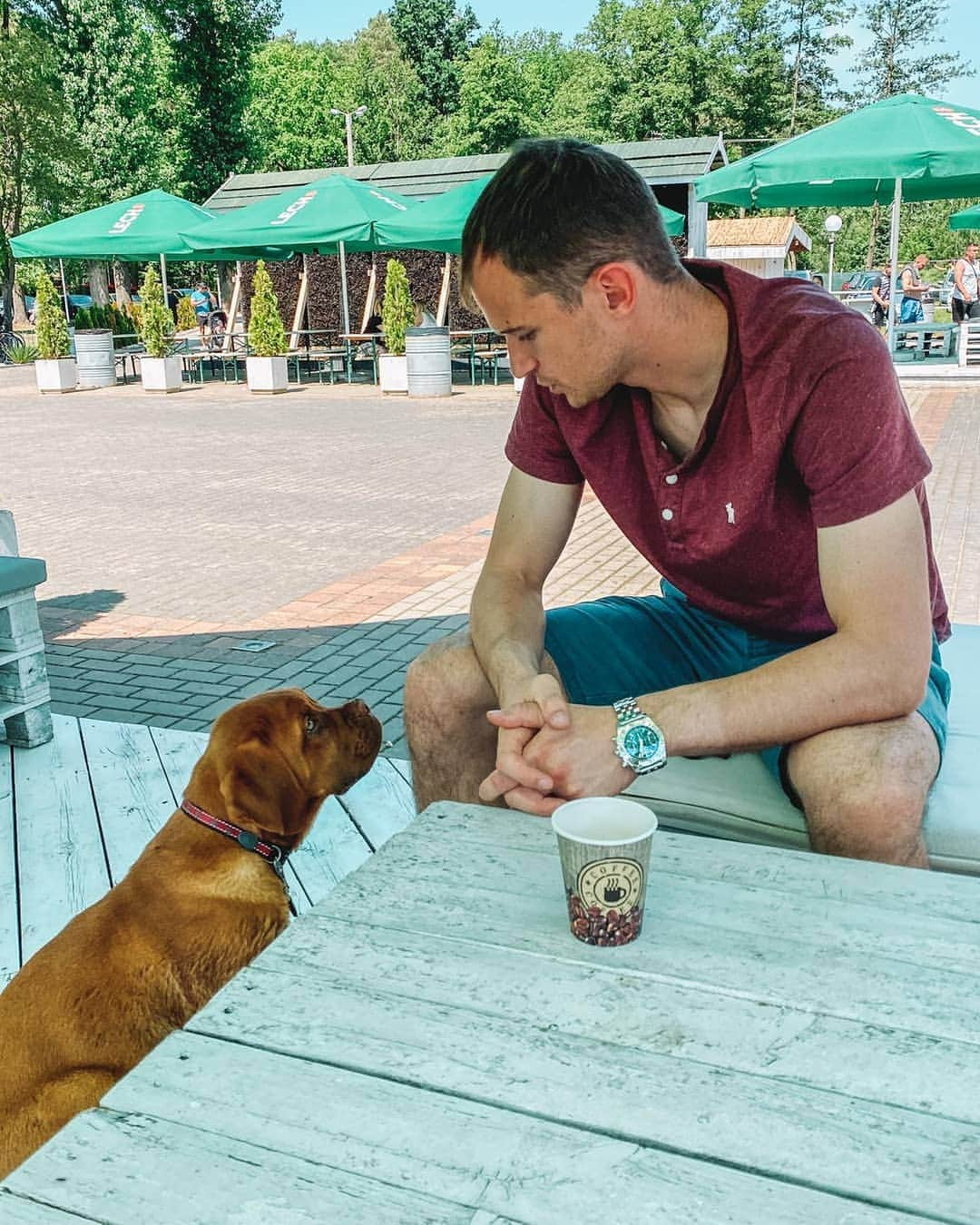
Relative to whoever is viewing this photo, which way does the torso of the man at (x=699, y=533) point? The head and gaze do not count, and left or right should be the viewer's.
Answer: facing the viewer and to the left of the viewer

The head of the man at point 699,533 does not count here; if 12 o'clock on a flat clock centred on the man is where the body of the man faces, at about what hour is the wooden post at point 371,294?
The wooden post is roughly at 4 o'clock from the man.

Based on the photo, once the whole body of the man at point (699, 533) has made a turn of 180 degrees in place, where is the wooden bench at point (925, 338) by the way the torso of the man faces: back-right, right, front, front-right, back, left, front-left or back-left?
front-left

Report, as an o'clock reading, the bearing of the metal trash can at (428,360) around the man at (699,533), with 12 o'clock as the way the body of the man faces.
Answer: The metal trash can is roughly at 4 o'clock from the man.

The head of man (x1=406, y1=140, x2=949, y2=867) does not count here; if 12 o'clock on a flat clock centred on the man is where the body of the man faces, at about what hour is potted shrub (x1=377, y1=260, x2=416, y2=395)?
The potted shrub is roughly at 4 o'clock from the man.

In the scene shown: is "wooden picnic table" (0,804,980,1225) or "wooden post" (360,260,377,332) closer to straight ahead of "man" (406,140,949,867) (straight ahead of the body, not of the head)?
the wooden picnic table

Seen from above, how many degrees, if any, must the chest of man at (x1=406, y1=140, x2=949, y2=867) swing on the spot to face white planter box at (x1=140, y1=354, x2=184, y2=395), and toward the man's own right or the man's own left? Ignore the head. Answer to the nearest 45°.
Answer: approximately 90° to the man's own right

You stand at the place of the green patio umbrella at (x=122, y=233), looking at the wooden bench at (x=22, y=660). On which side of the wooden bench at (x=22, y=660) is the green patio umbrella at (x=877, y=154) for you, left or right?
left

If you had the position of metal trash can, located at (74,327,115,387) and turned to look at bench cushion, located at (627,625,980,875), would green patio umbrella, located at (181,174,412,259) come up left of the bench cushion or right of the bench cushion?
left

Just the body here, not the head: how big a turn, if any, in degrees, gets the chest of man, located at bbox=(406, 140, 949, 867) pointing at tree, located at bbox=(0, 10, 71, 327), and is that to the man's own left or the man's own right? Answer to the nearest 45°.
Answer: approximately 90° to the man's own right

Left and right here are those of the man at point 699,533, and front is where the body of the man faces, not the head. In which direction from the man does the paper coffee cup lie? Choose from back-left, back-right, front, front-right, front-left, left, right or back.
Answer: front-left

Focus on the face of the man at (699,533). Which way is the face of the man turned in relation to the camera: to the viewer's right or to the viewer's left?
to the viewer's left

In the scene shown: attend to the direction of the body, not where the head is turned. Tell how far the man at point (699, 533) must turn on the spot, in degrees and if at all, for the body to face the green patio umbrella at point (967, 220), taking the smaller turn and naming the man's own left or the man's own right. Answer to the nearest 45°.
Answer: approximately 135° to the man's own right
